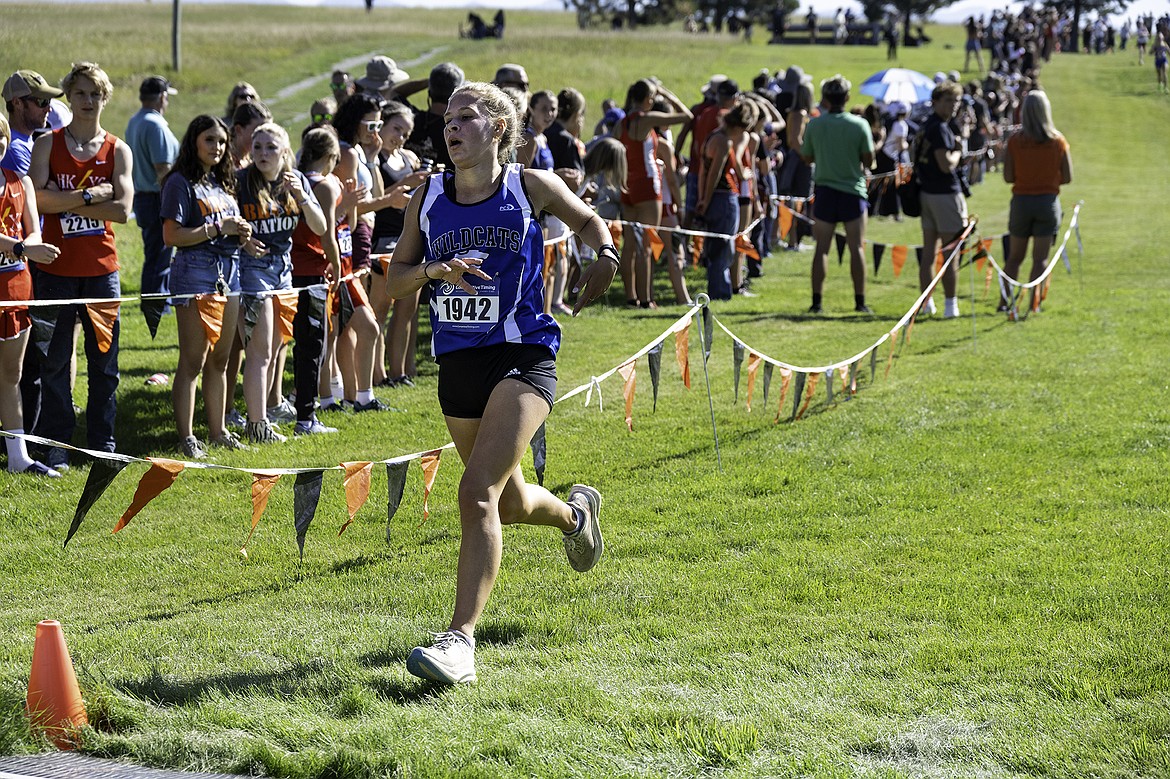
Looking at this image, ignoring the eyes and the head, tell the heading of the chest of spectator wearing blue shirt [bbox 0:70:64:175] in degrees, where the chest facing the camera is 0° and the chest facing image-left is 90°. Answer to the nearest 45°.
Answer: approximately 270°

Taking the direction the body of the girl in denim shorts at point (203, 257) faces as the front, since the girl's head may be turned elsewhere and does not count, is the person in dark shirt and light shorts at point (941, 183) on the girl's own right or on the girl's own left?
on the girl's own left

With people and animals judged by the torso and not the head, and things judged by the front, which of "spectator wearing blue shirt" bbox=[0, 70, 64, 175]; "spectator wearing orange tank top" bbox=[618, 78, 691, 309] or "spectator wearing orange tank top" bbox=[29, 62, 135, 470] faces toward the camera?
"spectator wearing orange tank top" bbox=[29, 62, 135, 470]

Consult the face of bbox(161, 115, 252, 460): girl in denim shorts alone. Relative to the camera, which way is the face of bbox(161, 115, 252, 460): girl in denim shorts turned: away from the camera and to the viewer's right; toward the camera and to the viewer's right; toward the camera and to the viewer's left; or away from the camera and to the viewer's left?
toward the camera and to the viewer's right

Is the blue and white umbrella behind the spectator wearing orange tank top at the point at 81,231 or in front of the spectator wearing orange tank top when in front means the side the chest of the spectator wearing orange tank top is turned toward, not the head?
behind

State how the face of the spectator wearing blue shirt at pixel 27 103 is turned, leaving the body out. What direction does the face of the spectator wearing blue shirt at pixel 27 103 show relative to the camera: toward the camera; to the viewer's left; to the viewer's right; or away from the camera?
to the viewer's right

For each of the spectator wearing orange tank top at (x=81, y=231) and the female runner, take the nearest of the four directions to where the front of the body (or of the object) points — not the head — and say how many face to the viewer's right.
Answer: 0

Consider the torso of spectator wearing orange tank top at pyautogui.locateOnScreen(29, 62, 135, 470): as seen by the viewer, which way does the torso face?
toward the camera

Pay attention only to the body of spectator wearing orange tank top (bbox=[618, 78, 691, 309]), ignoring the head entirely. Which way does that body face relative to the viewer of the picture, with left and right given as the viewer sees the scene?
facing away from the viewer and to the right of the viewer

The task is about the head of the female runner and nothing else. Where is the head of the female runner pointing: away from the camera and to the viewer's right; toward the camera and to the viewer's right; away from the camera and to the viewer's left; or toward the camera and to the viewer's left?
toward the camera and to the viewer's left
